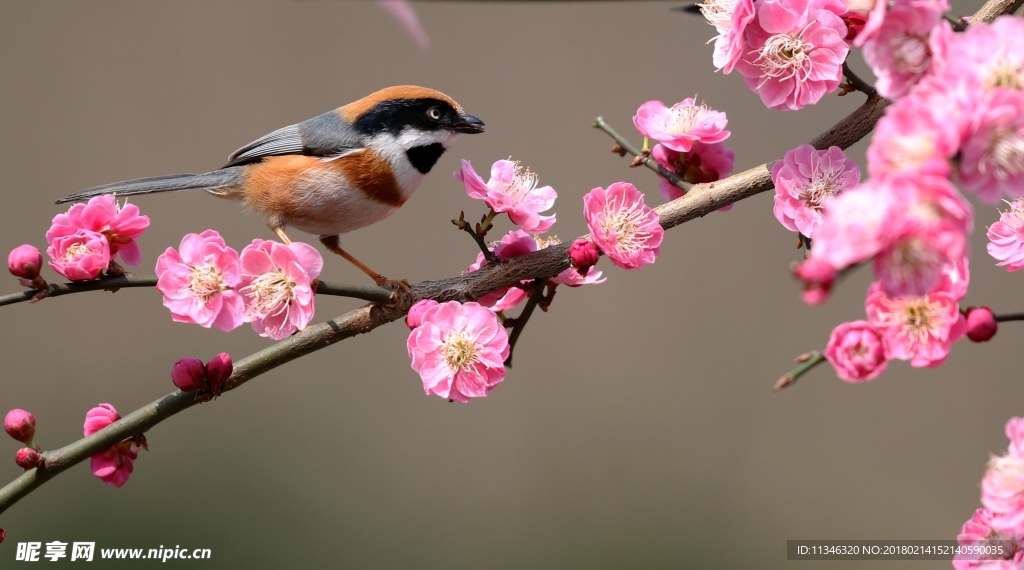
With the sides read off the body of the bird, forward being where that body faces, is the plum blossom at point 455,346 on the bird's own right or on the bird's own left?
on the bird's own right

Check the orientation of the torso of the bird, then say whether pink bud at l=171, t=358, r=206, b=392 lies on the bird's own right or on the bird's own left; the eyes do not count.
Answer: on the bird's own right

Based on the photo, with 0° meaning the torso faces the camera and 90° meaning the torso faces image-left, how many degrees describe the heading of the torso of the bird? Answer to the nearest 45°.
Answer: approximately 270°

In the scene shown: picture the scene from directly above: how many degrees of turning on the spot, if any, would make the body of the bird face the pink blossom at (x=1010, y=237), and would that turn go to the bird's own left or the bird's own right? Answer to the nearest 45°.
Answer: approximately 45° to the bird's own right

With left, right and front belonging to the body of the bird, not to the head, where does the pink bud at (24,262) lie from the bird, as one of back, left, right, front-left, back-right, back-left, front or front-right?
back-right
